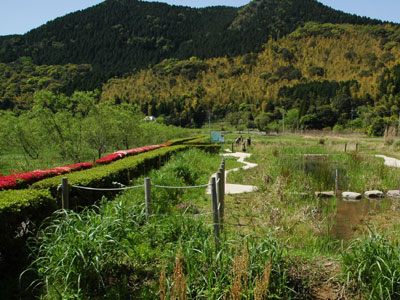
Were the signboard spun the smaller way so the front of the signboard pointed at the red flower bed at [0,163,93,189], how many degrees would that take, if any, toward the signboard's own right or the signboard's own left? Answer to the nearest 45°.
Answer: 0° — it already faces it

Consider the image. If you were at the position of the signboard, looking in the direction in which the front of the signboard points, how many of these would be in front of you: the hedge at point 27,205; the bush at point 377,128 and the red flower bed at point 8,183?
2

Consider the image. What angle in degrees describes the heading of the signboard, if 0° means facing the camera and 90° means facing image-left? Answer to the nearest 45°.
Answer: approximately 0°

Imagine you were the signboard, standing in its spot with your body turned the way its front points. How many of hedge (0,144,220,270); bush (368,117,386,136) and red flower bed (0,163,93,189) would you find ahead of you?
2

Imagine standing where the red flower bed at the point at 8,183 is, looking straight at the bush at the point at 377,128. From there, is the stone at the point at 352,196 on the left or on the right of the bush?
right

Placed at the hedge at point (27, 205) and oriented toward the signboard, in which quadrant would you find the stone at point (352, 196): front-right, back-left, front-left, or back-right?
front-right

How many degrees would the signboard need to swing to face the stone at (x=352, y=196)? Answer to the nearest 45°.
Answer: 0° — it already faces it

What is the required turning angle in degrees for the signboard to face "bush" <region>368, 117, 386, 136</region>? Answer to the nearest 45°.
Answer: approximately 135° to its left

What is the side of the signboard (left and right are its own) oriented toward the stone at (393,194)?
front

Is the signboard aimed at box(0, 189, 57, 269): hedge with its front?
yes

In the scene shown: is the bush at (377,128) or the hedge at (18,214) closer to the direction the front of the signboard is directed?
the hedge

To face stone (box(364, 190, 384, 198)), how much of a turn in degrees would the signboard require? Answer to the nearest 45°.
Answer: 0° — it already faces it

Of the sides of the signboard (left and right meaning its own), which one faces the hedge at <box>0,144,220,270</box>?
front

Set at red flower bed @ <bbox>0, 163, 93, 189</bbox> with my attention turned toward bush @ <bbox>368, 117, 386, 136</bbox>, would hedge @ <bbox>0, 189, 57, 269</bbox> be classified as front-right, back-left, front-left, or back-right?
back-right

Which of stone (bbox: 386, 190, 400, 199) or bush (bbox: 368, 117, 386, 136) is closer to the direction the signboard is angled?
the stone
